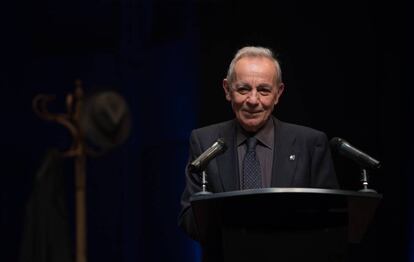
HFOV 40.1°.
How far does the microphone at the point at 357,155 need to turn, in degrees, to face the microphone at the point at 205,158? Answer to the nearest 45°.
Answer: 0° — it already faces it

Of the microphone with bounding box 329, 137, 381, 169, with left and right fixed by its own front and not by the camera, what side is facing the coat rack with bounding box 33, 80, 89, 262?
front

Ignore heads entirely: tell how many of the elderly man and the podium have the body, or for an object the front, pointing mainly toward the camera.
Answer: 2

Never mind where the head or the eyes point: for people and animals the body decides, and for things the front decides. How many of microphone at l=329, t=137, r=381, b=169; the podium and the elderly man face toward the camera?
2

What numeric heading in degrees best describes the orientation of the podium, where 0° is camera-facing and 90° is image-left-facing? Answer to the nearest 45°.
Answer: approximately 0°

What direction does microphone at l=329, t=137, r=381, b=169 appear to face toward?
to the viewer's left

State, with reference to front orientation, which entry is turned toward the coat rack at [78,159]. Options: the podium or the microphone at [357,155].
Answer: the microphone

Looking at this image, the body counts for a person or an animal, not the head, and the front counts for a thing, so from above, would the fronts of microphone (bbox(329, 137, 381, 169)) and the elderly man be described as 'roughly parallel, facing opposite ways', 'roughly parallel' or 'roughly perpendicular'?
roughly perpendicular
